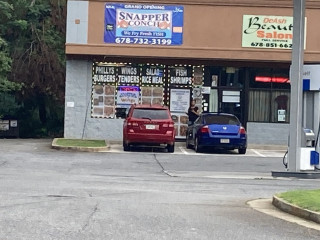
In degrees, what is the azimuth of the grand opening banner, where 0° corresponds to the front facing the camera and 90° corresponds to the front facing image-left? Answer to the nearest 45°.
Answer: approximately 0°

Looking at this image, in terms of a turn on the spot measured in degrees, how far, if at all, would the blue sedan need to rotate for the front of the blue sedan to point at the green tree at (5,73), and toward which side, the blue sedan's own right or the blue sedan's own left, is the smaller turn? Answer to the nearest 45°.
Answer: approximately 45° to the blue sedan's own left

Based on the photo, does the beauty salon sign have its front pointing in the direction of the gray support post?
yes

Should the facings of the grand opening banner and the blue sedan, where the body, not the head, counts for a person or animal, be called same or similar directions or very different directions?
very different directions

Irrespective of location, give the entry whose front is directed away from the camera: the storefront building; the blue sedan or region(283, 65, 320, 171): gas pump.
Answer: the blue sedan

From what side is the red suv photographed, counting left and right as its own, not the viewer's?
back

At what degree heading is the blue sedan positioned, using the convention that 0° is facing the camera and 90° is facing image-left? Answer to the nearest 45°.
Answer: approximately 180°
